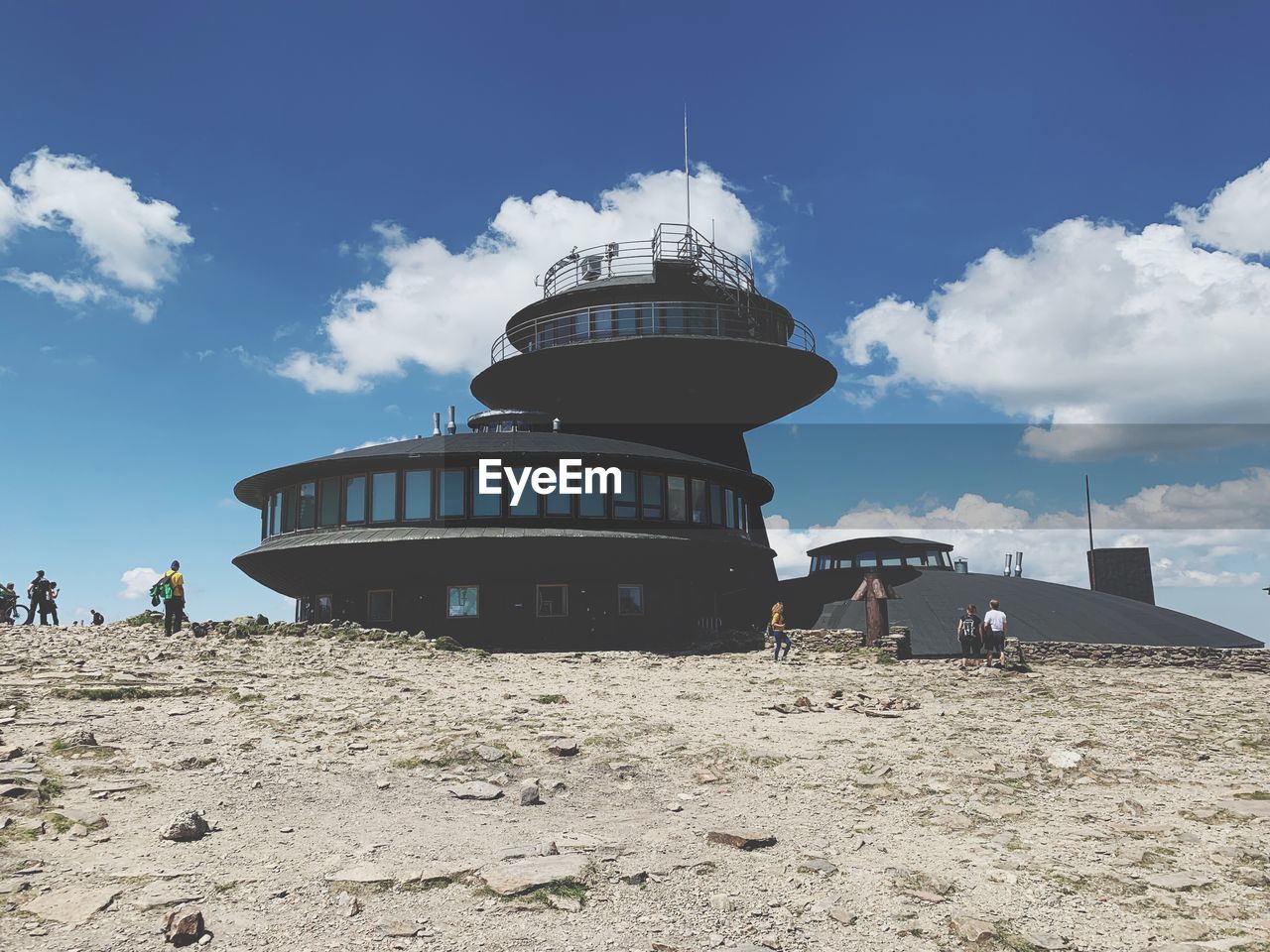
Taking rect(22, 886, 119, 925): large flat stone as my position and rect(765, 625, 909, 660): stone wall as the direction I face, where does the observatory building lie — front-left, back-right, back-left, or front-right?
front-left

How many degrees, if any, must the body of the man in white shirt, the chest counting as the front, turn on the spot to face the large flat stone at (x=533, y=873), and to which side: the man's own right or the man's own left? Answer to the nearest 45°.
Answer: approximately 180°

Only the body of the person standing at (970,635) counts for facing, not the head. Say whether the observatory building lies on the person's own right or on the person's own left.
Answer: on the person's own left

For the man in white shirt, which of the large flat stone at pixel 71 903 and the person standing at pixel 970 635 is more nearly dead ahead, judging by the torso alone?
the person standing

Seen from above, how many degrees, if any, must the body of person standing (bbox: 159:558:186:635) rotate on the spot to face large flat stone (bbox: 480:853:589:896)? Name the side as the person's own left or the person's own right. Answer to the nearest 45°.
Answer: approximately 180°

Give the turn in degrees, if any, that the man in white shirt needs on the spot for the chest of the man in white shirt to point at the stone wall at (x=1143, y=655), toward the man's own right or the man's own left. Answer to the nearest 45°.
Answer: approximately 45° to the man's own right

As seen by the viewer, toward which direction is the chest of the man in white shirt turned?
away from the camera

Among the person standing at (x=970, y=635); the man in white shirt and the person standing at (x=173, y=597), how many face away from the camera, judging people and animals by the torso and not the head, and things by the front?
3

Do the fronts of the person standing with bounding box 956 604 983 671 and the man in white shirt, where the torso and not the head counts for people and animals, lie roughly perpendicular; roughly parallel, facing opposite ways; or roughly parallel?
roughly parallel

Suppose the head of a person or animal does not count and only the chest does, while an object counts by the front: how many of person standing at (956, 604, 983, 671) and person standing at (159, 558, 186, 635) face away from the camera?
2

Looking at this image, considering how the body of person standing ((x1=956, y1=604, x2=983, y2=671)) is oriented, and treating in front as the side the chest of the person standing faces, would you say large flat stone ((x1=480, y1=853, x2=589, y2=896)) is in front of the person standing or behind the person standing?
behind

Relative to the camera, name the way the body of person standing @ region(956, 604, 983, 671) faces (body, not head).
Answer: away from the camera
